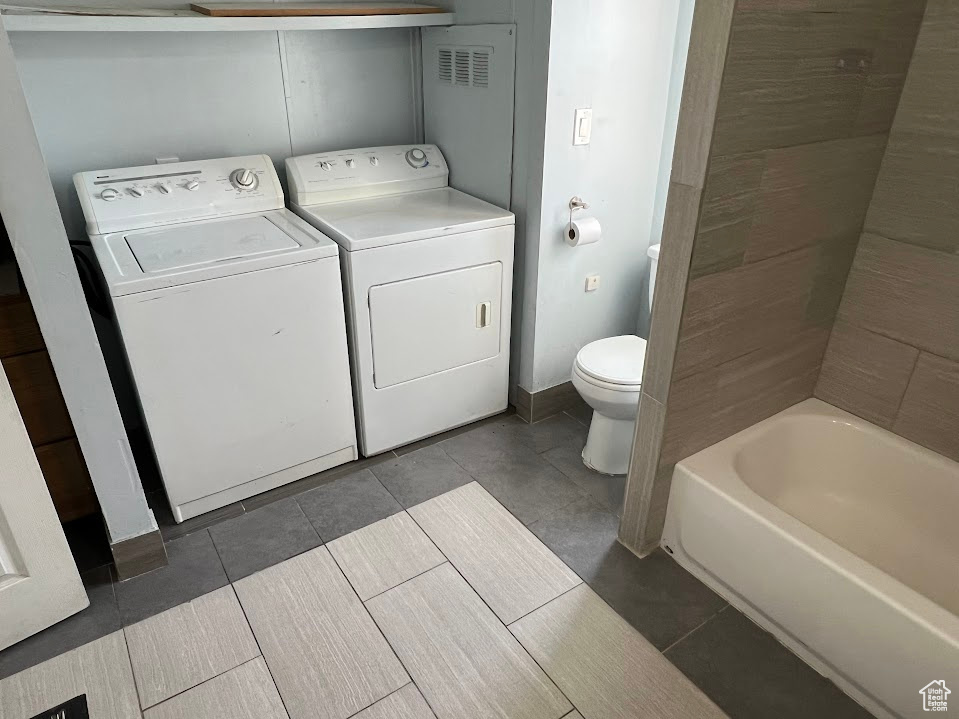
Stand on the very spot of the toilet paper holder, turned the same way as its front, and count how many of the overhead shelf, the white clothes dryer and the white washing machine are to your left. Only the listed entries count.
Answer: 0

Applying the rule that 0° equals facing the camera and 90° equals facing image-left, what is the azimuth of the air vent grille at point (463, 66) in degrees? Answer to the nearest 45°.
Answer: approximately 45°

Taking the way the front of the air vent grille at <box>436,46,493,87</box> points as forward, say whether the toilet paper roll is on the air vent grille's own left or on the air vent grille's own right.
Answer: on the air vent grille's own left

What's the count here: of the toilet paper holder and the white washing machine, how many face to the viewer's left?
0

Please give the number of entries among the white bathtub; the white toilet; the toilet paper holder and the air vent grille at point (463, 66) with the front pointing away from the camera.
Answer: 0

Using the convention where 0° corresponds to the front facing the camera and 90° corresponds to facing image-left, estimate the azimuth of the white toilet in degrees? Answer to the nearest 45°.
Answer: approximately 45°

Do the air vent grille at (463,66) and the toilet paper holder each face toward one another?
no

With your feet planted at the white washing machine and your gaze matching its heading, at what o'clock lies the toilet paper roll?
The toilet paper roll is roughly at 9 o'clock from the white washing machine.

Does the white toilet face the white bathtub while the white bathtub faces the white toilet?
no

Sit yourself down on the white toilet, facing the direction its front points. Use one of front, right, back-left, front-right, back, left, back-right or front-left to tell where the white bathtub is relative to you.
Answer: left

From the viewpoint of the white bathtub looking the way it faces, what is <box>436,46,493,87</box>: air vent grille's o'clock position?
The air vent grille is roughly at 2 o'clock from the white bathtub.

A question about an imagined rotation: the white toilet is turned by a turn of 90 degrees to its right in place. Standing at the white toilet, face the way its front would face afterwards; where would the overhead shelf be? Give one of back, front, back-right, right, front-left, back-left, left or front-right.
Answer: front-left

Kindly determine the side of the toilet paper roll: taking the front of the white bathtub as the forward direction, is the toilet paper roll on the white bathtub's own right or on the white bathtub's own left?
on the white bathtub's own right

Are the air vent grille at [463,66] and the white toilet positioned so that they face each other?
no

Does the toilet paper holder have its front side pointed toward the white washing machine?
no

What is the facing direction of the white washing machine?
toward the camera

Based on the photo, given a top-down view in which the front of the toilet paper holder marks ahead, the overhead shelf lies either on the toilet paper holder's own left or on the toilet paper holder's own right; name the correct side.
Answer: on the toilet paper holder's own right
